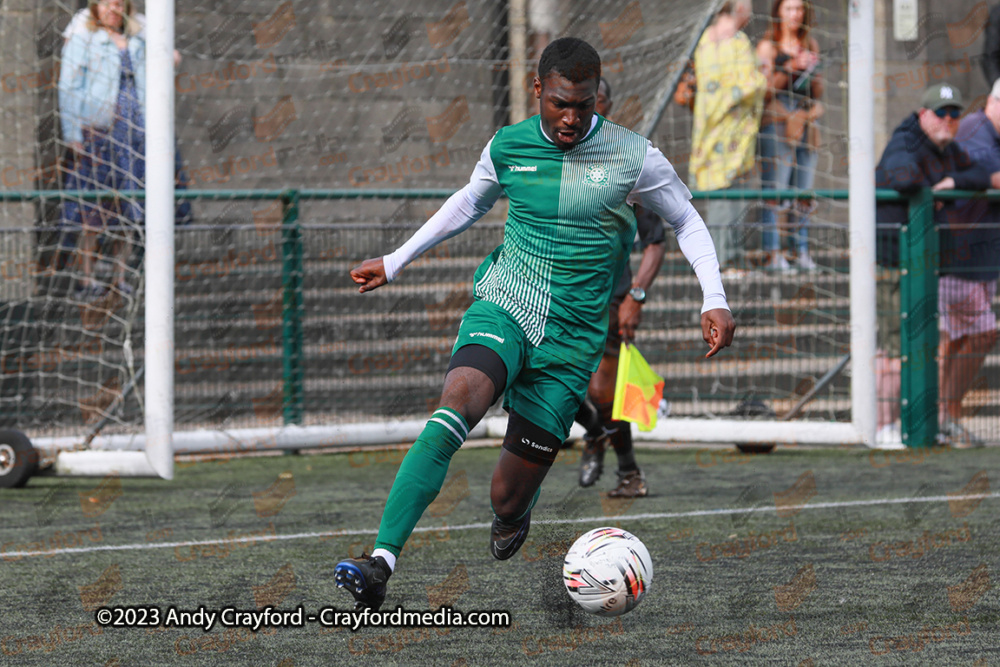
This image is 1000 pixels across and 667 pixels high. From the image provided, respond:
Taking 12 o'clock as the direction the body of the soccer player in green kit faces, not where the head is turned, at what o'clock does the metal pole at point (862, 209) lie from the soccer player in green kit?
The metal pole is roughly at 7 o'clock from the soccer player in green kit.

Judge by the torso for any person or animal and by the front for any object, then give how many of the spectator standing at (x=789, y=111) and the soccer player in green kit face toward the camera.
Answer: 2

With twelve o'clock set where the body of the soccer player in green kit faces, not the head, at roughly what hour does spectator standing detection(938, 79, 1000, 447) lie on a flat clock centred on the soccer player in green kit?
The spectator standing is roughly at 7 o'clock from the soccer player in green kit.

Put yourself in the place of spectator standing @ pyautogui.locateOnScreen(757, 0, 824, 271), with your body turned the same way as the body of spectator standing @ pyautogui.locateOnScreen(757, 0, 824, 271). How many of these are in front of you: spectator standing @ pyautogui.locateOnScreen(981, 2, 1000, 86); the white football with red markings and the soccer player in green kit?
2

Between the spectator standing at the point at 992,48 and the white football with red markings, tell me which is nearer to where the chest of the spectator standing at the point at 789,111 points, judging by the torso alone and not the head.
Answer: the white football with red markings

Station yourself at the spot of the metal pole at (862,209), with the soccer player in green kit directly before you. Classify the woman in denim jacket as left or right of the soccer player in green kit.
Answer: right

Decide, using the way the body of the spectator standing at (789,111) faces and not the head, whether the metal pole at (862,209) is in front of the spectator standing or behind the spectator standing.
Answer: in front
